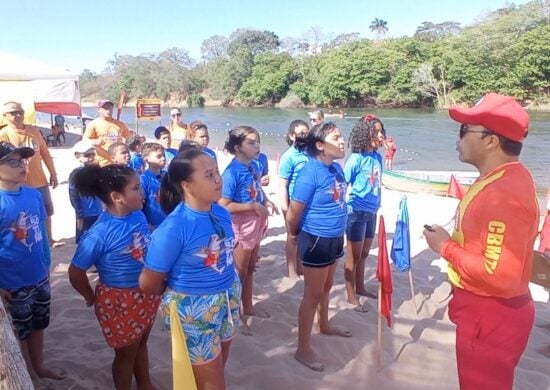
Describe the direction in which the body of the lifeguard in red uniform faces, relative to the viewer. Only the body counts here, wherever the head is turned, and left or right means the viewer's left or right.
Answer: facing to the left of the viewer

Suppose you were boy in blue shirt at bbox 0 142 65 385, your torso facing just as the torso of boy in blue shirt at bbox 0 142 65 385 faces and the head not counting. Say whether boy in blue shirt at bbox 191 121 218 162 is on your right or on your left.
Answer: on your left

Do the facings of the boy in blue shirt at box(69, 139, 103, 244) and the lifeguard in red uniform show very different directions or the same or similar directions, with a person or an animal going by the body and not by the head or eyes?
very different directions

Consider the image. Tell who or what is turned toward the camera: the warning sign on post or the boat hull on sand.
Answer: the warning sign on post

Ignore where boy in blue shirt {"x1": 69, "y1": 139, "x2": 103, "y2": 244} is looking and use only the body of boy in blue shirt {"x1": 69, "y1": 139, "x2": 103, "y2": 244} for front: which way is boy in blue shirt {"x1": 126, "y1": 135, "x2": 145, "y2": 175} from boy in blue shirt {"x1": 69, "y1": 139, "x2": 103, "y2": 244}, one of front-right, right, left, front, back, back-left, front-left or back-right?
left

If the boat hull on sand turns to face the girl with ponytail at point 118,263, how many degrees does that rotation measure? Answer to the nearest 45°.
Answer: approximately 90° to its left

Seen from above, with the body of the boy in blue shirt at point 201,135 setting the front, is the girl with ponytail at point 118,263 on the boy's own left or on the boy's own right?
on the boy's own right

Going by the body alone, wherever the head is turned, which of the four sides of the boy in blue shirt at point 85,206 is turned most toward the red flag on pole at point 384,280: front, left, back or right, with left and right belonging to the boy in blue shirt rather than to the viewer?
front

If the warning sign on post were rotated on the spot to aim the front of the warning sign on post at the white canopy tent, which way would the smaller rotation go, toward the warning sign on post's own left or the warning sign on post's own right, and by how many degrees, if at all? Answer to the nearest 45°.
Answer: approximately 45° to the warning sign on post's own right

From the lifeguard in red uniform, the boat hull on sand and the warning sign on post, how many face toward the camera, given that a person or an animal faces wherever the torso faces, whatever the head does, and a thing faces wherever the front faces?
1

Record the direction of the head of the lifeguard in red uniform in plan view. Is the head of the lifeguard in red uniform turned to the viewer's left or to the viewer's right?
to the viewer's left

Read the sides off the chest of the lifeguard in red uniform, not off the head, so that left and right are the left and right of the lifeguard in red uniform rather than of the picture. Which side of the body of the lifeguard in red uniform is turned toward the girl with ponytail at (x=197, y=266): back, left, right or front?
front

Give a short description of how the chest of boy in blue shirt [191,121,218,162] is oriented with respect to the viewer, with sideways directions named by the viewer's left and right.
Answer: facing the viewer and to the right of the viewer

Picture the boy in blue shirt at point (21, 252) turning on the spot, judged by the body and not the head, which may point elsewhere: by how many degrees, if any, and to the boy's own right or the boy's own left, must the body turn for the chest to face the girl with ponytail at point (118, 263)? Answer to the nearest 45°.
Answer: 0° — they already face them

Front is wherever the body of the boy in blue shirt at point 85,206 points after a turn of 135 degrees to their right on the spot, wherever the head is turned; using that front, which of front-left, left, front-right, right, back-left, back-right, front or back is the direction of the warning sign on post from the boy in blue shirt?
right

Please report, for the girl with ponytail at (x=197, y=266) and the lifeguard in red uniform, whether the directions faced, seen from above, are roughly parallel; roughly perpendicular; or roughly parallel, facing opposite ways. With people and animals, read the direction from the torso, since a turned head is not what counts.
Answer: roughly parallel, facing opposite ways

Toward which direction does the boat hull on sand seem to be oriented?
to the viewer's left

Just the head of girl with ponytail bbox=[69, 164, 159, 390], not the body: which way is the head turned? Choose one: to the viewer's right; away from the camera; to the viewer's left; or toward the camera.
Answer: to the viewer's right
